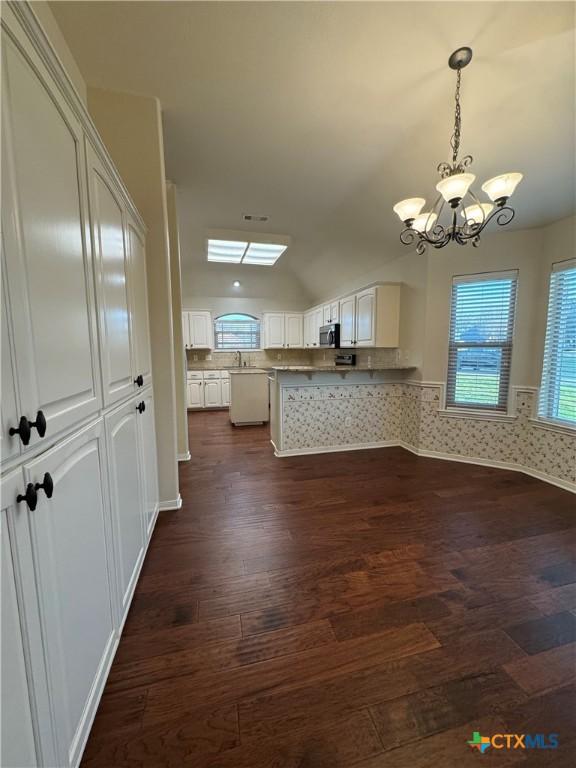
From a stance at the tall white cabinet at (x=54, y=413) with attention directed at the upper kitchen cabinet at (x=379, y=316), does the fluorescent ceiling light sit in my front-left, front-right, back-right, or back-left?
front-left

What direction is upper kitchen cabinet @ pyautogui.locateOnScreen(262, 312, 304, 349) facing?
toward the camera

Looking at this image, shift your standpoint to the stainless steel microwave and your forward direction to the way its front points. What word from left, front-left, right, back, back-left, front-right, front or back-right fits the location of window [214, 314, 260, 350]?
right

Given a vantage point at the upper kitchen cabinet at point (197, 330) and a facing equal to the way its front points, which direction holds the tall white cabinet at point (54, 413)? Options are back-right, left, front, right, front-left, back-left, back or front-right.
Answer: front

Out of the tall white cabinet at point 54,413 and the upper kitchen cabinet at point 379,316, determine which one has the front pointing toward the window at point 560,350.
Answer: the tall white cabinet

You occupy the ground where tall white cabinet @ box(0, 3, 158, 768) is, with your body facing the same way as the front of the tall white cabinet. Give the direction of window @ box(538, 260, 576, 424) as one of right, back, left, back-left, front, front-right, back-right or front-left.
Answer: front

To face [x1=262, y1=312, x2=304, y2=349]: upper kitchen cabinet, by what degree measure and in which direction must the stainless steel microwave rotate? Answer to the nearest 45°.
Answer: approximately 90° to its right

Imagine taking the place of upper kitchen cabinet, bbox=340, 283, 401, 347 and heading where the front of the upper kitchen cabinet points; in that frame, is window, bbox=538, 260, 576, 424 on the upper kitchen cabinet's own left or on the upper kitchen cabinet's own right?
on the upper kitchen cabinet's own left

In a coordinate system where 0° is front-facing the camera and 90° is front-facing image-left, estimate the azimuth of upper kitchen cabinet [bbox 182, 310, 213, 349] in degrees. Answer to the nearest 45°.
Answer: approximately 0°

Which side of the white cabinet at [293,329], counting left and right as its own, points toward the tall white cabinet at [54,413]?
front

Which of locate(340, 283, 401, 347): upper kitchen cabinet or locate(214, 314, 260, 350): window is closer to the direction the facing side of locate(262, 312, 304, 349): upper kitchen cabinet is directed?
the upper kitchen cabinet
